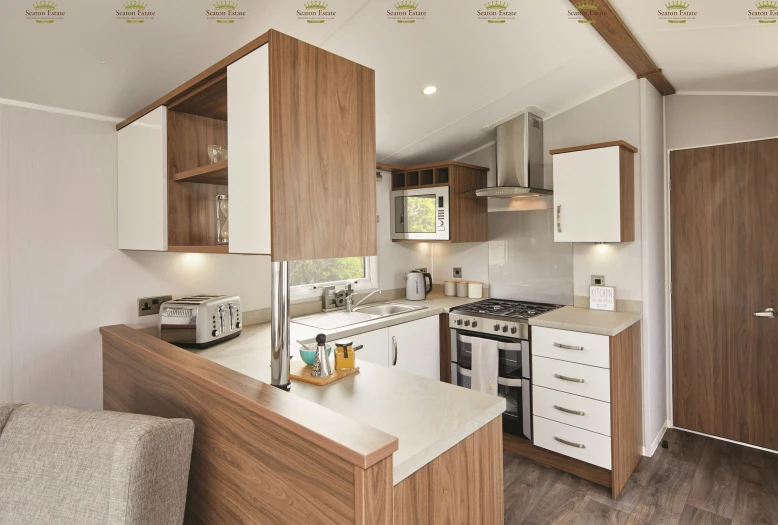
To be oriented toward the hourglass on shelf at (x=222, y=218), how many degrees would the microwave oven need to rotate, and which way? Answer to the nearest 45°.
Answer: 0° — it already faces it

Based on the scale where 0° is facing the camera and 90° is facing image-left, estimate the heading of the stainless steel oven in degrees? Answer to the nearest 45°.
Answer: approximately 45°

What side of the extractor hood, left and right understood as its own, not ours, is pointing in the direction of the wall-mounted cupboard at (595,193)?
left

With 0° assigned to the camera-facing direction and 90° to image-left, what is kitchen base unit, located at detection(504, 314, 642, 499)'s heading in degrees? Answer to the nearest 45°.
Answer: approximately 45°

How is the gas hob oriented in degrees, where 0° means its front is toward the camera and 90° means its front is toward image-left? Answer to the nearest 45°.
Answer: approximately 45°
